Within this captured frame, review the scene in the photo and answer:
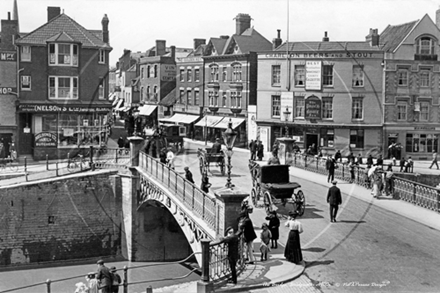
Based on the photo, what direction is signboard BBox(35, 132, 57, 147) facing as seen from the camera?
toward the camera

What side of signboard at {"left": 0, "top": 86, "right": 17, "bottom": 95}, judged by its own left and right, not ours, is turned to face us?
front

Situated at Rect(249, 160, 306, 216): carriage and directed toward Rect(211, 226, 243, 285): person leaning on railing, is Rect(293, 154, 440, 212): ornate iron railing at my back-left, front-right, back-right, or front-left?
back-left

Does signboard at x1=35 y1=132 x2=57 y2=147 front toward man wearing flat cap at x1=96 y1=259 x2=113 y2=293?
yes

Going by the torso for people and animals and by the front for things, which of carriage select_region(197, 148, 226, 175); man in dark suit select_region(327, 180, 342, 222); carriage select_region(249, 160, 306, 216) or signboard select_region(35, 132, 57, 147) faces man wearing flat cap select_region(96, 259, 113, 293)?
the signboard

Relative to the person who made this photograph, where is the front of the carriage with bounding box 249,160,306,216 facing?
facing away from the viewer and to the left of the viewer

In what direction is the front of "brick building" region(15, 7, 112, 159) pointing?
toward the camera

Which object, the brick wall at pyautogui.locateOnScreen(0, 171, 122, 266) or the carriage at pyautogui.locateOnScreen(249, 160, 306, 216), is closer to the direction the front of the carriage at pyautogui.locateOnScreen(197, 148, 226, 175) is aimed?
the brick wall

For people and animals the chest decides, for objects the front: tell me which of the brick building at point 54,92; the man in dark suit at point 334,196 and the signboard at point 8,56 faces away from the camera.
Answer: the man in dark suit

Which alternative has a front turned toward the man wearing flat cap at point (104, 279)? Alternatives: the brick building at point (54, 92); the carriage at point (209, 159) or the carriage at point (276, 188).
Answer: the brick building

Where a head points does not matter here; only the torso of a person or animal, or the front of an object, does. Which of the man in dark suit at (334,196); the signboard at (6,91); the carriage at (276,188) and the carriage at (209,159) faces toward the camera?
the signboard

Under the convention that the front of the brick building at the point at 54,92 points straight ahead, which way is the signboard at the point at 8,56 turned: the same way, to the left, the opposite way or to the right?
the same way
